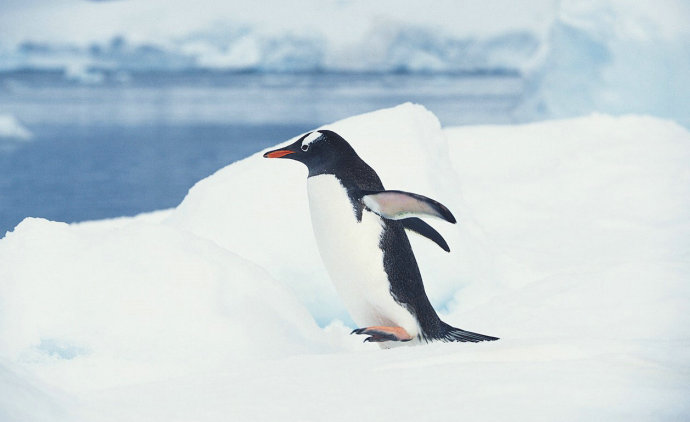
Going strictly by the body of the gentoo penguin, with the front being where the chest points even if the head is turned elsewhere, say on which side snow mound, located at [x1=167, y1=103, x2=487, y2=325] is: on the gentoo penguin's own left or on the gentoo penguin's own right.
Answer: on the gentoo penguin's own right

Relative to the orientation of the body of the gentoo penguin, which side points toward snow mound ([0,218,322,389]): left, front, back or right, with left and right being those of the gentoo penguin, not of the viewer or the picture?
front

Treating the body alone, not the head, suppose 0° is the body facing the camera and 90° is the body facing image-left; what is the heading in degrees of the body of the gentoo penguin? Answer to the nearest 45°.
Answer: approximately 90°

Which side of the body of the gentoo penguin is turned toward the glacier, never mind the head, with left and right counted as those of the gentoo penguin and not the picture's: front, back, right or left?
right

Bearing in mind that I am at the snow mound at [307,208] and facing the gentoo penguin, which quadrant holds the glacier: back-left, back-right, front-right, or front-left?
back-left

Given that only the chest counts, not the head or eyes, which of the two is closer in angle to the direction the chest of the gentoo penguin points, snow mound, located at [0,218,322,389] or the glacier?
the snow mound
